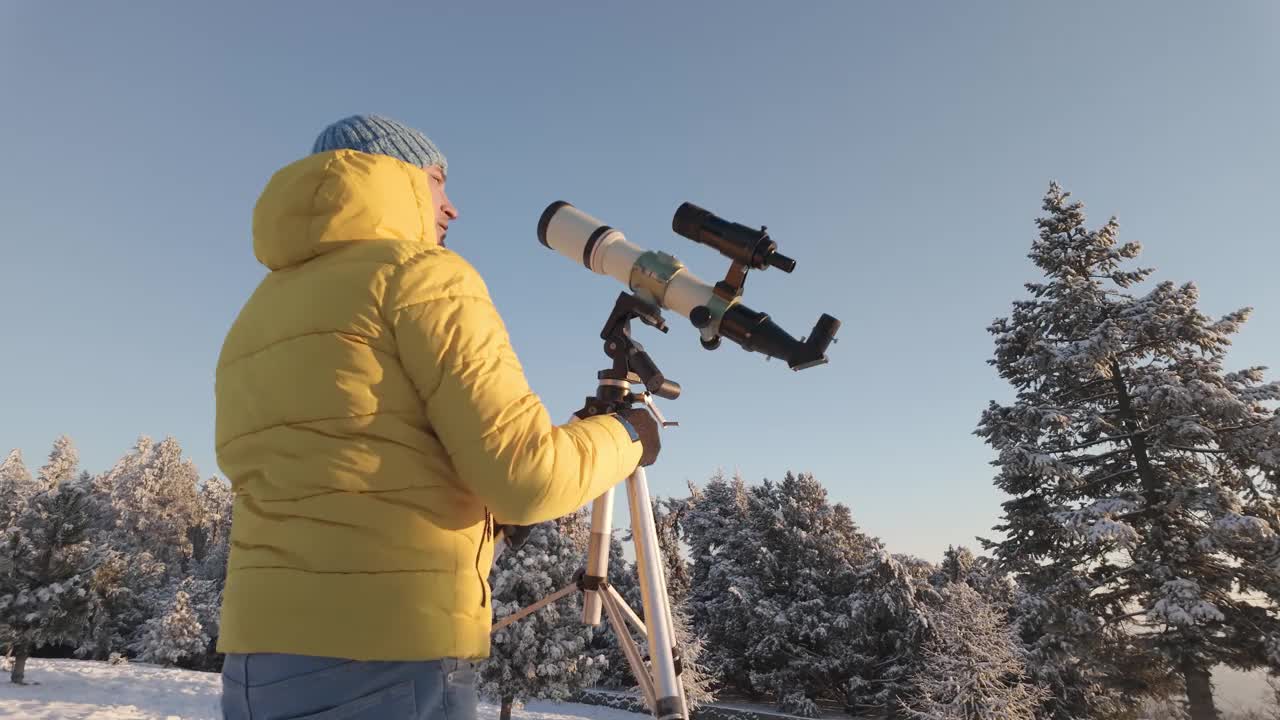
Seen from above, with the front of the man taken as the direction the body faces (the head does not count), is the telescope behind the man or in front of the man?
in front

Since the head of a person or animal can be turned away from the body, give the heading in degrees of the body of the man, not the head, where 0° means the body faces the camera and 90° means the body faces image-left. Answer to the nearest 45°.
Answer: approximately 225°

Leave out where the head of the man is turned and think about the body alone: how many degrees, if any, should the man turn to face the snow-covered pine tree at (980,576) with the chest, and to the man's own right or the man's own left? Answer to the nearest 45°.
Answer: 0° — they already face it

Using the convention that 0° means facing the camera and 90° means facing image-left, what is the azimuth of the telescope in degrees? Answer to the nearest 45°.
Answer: approximately 90°

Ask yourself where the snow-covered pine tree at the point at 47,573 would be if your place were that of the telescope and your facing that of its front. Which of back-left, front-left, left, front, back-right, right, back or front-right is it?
front-right

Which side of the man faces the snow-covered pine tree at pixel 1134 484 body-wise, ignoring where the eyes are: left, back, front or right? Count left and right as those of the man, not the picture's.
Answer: front

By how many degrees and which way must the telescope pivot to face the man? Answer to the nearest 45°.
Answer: approximately 45° to its left

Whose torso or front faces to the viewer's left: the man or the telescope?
the telescope

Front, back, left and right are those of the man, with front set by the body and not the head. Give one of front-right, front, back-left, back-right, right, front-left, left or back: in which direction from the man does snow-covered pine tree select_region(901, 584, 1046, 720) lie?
front

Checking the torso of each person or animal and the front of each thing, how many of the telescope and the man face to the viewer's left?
1
